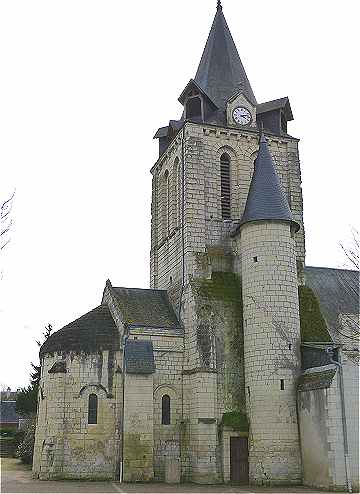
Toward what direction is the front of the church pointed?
to the viewer's right
